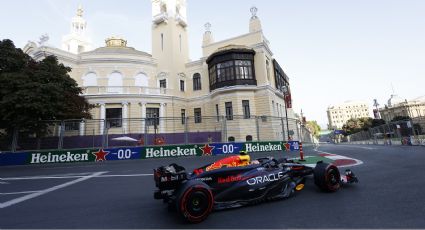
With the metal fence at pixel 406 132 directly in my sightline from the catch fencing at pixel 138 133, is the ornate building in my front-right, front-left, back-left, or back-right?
front-left

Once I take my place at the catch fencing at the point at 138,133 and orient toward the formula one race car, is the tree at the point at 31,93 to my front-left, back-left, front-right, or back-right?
back-right

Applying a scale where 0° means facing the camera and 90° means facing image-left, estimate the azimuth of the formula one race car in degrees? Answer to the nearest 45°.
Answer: approximately 225°

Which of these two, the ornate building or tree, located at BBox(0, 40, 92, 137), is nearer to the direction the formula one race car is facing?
the ornate building

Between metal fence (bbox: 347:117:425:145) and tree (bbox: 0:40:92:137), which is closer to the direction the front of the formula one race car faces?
the metal fence

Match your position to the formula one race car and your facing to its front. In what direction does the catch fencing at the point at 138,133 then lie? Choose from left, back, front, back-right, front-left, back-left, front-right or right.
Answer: left

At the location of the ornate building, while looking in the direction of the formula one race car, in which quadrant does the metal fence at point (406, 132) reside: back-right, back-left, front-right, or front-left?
front-left

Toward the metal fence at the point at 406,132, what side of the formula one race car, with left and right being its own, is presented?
front

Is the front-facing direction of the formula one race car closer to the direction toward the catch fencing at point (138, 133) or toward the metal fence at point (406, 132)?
the metal fence
